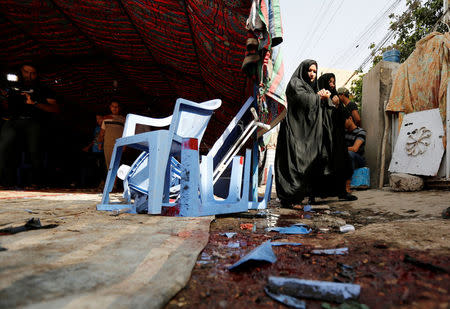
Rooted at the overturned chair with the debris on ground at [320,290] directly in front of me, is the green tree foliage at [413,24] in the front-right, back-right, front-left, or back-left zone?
back-left

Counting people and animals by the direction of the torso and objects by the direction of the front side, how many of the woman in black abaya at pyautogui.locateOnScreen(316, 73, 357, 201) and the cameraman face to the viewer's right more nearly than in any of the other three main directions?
1

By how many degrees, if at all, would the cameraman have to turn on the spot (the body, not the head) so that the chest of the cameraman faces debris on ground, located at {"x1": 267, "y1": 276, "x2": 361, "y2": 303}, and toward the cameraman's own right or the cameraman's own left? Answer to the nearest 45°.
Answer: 0° — they already face it

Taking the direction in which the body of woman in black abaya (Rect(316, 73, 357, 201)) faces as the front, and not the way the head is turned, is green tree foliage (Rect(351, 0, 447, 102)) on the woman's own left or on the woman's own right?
on the woman's own left
